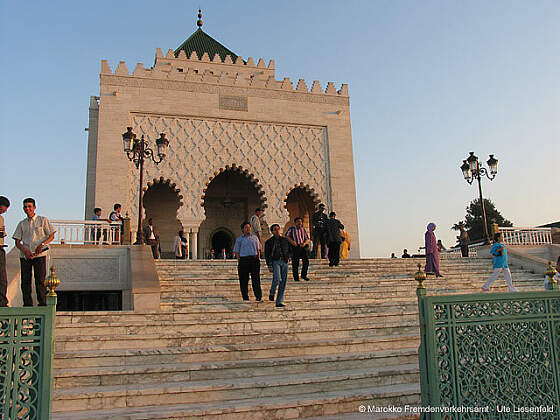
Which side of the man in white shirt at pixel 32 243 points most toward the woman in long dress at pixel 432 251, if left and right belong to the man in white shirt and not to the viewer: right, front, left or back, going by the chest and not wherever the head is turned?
left

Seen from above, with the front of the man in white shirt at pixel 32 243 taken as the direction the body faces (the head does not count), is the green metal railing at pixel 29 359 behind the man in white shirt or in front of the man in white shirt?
in front

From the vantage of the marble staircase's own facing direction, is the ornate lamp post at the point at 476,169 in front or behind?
behind

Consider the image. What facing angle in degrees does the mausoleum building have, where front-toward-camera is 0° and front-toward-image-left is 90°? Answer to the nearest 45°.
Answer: approximately 0°

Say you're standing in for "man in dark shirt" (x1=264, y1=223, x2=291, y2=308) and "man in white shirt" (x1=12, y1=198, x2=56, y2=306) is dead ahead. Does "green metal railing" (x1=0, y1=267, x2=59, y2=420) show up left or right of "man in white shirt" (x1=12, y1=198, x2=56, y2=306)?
left

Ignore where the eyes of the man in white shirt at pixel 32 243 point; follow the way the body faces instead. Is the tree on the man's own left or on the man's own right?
on the man's own left

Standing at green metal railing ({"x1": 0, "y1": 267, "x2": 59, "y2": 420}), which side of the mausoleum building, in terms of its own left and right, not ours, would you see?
front

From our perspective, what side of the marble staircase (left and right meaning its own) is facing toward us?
front

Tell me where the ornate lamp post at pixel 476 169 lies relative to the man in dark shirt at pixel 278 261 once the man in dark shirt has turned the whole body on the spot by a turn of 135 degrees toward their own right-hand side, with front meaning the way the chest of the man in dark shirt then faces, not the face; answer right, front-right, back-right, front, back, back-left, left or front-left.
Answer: right

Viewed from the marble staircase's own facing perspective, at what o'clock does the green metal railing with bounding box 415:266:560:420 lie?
The green metal railing is roughly at 10 o'clock from the marble staircase.
